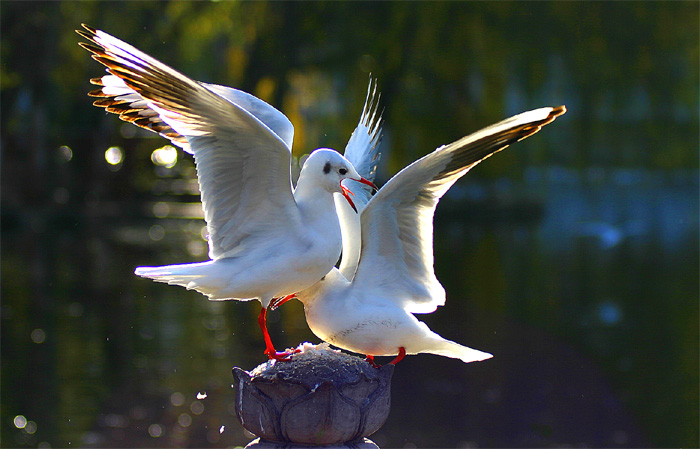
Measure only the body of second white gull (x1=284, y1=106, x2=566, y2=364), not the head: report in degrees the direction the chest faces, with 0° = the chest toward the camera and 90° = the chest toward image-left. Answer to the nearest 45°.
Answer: approximately 90°

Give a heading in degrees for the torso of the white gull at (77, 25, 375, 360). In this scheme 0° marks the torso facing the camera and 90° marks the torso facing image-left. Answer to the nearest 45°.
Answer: approximately 270°

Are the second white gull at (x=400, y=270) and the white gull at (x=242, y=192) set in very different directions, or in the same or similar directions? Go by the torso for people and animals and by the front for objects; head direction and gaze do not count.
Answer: very different directions

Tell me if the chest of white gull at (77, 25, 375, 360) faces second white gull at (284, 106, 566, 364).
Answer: yes

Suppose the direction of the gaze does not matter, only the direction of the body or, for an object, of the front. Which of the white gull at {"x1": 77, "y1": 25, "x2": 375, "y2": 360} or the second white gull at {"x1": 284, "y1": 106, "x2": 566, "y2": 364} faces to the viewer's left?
the second white gull

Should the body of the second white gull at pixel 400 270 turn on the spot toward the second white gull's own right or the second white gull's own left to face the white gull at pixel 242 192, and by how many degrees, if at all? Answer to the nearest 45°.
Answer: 0° — it already faces it

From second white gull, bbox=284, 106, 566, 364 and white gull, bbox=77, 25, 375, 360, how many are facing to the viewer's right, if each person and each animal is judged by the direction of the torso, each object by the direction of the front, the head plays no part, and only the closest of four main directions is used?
1
